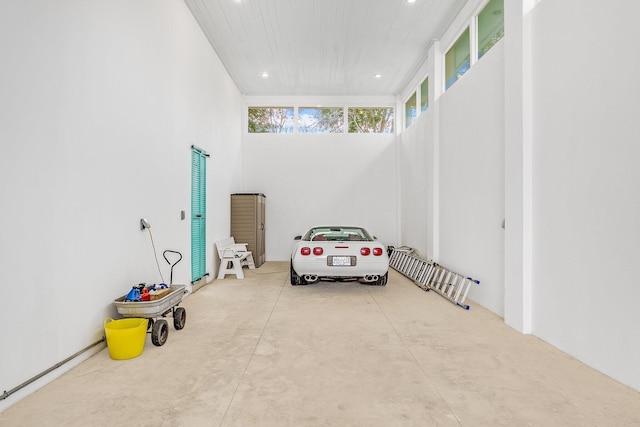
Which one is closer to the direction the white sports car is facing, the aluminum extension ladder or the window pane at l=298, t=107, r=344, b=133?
the window pane

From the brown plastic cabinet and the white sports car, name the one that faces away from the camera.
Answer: the white sports car

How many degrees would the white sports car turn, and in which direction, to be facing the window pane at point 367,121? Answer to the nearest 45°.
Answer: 0° — it already faces it

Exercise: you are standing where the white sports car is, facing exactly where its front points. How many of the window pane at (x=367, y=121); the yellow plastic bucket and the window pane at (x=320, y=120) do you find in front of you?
2

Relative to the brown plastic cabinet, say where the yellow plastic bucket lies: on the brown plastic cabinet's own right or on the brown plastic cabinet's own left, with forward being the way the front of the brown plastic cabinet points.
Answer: on the brown plastic cabinet's own right

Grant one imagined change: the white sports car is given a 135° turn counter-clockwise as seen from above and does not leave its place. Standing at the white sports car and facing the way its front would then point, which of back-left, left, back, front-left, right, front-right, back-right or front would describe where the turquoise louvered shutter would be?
front-right

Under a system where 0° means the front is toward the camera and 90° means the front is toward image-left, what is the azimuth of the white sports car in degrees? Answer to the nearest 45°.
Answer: approximately 180°
